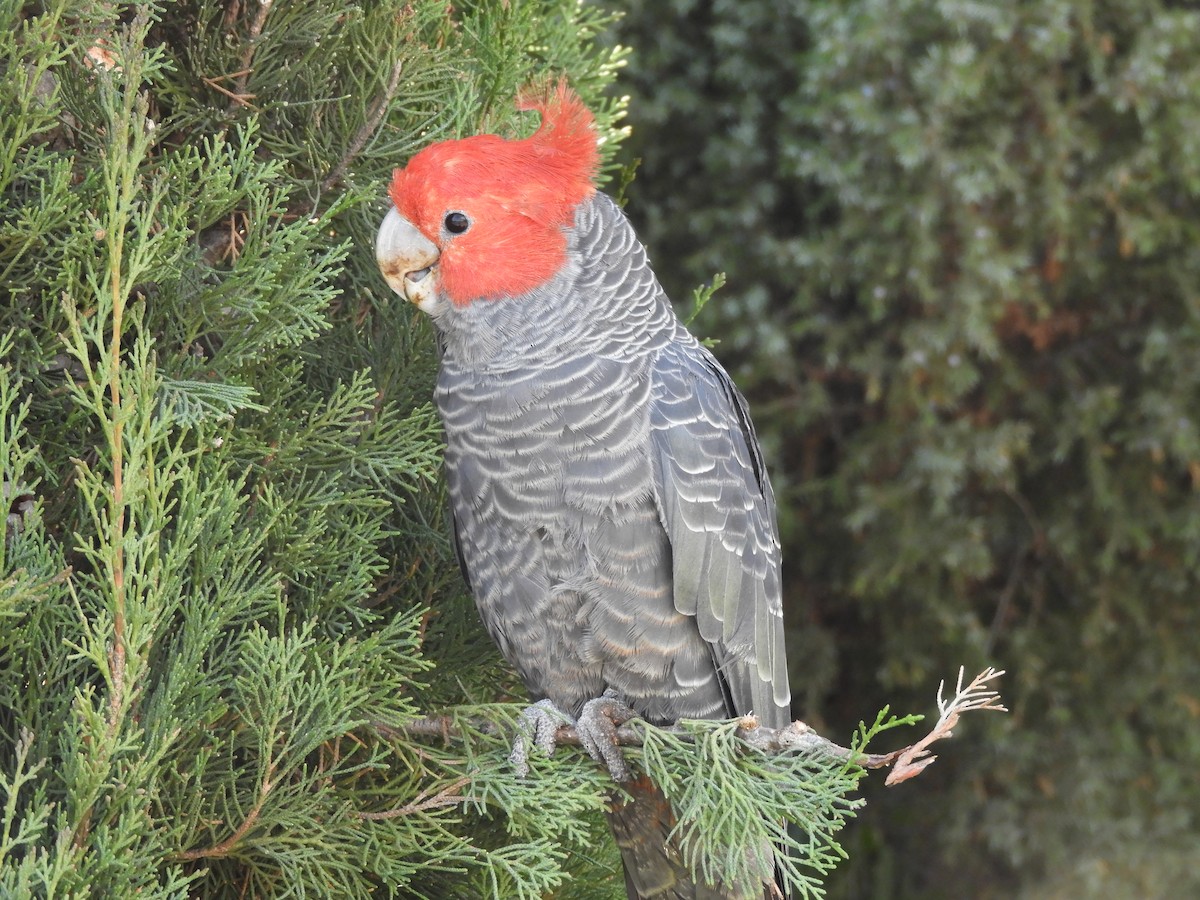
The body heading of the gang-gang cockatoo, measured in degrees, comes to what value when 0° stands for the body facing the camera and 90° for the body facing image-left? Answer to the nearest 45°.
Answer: approximately 45°
